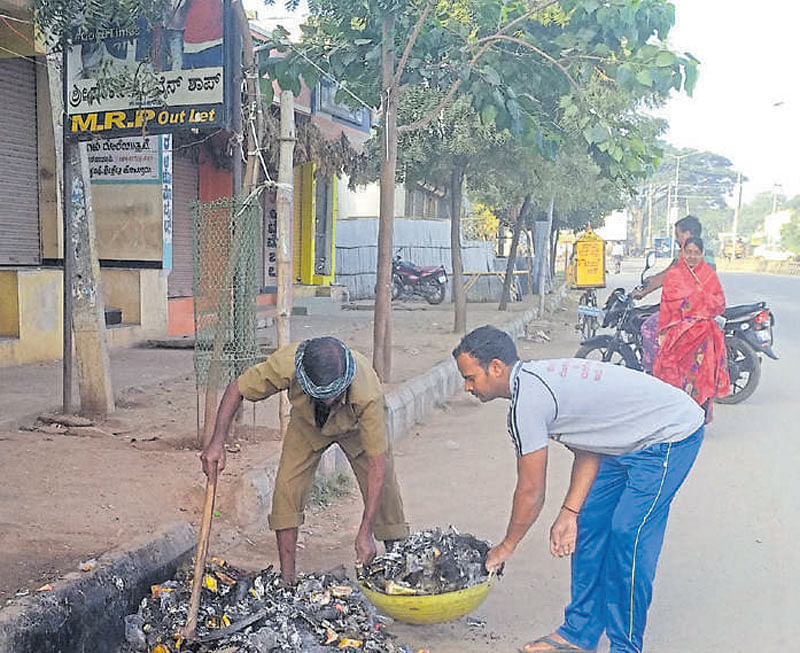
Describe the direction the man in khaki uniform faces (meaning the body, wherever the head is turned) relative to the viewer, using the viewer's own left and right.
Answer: facing the viewer

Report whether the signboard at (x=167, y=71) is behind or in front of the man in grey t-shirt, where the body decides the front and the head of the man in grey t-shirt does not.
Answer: in front

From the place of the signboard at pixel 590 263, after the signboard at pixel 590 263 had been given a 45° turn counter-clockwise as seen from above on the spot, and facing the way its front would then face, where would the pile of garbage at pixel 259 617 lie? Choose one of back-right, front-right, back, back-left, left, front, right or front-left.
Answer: front-right

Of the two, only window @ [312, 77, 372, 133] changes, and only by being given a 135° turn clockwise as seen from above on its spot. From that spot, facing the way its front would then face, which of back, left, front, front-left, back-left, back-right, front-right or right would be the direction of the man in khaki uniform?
left

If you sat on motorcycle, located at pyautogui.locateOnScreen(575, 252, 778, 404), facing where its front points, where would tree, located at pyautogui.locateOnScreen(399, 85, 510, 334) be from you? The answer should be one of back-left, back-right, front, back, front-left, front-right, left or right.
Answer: front

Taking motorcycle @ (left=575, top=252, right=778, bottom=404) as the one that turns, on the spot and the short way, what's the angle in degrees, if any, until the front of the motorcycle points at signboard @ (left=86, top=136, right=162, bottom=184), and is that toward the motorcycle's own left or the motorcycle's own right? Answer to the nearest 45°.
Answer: approximately 45° to the motorcycle's own left

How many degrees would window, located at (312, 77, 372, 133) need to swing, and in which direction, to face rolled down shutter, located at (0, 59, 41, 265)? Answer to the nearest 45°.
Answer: approximately 90° to its right

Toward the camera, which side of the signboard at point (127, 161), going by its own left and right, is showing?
front

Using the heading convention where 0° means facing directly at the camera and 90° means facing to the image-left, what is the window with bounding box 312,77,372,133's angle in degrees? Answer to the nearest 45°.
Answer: approximately 315°

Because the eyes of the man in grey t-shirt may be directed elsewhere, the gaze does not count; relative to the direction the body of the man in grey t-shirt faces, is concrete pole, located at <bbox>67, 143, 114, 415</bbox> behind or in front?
in front

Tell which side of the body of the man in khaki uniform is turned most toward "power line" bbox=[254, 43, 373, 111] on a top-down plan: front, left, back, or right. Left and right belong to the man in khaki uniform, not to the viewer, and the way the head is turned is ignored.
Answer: back

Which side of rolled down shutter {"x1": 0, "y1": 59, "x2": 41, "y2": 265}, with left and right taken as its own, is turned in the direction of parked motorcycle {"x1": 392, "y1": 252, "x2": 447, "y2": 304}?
left

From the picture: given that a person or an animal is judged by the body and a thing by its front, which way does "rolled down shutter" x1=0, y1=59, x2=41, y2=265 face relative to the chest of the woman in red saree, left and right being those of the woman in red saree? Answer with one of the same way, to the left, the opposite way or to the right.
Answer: to the left

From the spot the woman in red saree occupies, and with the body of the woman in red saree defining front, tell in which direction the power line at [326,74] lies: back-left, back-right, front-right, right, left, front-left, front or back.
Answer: right
